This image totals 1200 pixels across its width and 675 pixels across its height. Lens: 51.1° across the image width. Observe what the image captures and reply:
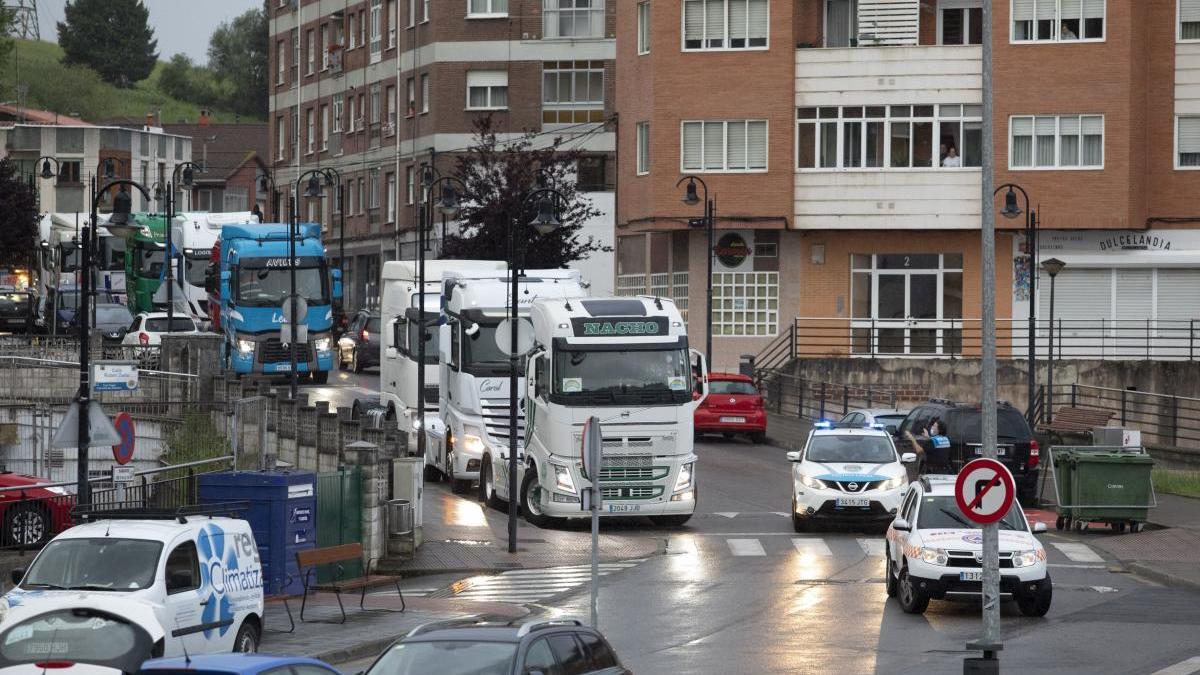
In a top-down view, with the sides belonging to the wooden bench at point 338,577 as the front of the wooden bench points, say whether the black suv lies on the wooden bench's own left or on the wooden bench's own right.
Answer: on the wooden bench's own left

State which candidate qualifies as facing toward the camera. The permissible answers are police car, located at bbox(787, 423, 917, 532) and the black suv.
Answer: the police car

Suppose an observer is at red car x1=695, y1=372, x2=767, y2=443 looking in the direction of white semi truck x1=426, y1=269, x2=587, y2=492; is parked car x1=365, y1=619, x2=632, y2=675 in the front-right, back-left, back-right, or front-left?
front-left

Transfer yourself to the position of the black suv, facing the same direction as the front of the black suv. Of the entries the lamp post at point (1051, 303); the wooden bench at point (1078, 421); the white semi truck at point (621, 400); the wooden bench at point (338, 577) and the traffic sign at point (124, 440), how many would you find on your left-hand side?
3

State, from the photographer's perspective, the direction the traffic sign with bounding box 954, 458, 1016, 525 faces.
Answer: facing the viewer

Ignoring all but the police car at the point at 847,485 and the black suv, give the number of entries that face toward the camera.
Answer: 1

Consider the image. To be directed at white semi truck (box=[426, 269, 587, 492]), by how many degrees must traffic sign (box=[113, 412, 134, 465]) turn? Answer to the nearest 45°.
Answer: approximately 90° to its left

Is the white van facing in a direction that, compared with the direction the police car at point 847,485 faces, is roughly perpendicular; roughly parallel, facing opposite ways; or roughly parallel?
roughly parallel

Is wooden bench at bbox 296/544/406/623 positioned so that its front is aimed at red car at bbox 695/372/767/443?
no

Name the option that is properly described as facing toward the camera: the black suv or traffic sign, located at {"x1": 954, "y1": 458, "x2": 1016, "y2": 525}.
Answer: the traffic sign

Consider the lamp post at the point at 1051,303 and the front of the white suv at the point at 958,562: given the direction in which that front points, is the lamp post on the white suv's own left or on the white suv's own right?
on the white suv's own left

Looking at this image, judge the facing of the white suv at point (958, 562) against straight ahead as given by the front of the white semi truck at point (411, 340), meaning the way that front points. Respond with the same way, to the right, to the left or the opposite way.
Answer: the same way

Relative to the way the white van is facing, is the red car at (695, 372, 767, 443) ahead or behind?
behind

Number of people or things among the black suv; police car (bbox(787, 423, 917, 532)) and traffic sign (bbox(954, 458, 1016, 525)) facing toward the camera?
2

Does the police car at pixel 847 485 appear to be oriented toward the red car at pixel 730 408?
no

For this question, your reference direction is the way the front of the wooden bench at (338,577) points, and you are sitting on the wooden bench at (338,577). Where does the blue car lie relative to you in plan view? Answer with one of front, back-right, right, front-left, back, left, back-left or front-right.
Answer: front-right

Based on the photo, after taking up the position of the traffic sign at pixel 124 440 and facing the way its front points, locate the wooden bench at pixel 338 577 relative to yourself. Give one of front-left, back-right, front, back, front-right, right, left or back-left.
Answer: front

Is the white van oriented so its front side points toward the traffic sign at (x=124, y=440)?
no
